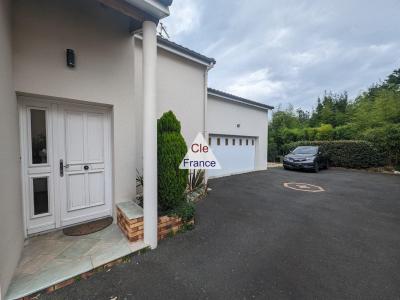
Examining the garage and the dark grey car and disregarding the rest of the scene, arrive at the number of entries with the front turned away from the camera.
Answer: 0

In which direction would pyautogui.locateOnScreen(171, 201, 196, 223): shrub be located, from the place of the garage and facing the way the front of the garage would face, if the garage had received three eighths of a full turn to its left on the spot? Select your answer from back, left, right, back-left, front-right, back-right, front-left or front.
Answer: back

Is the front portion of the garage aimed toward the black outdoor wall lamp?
no

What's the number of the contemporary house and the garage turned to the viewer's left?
0

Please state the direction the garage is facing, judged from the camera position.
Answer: facing the viewer and to the right of the viewer

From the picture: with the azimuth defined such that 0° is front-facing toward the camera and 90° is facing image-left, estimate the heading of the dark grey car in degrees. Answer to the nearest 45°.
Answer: approximately 45°

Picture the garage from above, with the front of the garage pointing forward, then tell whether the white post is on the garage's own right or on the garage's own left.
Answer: on the garage's own right

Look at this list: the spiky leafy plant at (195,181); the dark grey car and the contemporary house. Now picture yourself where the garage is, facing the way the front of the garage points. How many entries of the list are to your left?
1

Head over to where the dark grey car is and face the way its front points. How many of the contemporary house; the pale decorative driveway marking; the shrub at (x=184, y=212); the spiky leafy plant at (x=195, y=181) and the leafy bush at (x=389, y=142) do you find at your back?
1

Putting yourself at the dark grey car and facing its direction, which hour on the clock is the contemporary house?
The contemporary house is roughly at 11 o'clock from the dark grey car.

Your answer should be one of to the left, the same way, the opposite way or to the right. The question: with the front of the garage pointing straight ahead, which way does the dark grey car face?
to the right

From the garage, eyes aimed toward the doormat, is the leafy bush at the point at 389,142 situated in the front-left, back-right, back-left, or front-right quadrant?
back-left

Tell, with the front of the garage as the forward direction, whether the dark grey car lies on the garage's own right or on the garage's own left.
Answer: on the garage's own left

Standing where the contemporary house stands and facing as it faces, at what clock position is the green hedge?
The green hedge is roughly at 10 o'clock from the contemporary house.

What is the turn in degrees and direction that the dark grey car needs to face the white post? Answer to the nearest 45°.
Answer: approximately 45° to its left

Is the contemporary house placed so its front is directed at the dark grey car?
no

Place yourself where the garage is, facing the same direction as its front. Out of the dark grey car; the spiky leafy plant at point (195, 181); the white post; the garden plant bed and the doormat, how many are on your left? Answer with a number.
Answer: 1

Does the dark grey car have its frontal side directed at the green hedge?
no

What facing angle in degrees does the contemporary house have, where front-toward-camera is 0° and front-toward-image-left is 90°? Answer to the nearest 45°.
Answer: approximately 315°

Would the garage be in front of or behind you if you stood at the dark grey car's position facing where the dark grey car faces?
in front

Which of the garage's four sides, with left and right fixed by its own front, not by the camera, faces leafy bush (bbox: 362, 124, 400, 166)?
left
